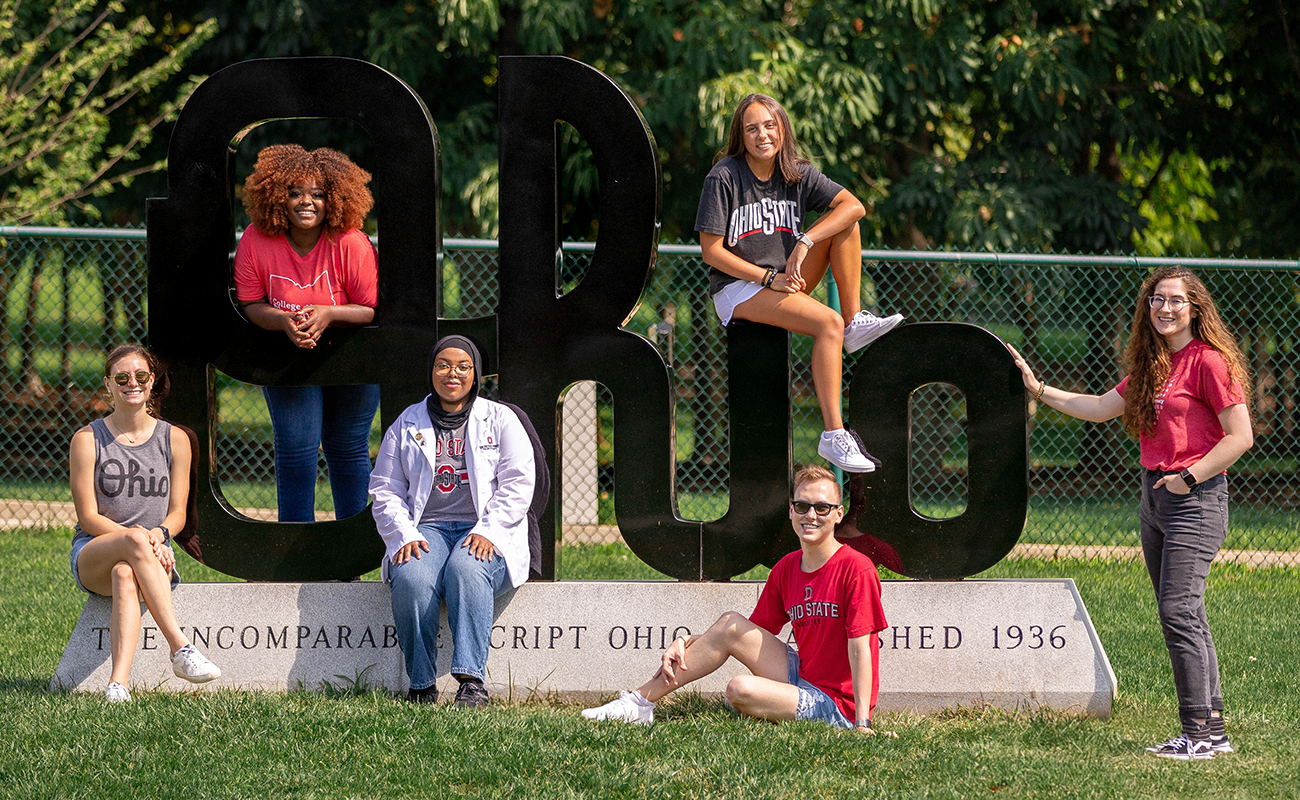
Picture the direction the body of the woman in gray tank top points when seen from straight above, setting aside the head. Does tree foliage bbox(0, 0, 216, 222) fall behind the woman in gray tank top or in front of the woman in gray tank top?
behind

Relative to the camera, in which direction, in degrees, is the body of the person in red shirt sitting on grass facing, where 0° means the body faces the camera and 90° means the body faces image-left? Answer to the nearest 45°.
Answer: approximately 45°

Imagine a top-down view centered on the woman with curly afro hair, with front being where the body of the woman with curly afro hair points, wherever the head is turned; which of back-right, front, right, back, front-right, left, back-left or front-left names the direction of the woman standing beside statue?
front-left

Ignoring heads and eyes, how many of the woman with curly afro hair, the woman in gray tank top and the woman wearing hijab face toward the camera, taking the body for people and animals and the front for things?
3

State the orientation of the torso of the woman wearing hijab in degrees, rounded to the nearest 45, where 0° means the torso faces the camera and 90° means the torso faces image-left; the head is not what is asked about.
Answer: approximately 0°

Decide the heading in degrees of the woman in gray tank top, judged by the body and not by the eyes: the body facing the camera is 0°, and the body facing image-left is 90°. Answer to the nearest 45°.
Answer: approximately 0°

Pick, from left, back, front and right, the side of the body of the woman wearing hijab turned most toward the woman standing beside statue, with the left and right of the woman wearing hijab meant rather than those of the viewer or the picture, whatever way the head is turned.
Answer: left

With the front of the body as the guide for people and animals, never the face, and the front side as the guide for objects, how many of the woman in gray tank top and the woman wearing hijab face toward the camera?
2

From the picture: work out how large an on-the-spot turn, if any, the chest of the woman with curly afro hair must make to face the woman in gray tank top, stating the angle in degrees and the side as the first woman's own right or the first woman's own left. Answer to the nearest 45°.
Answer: approximately 45° to the first woman's own right
